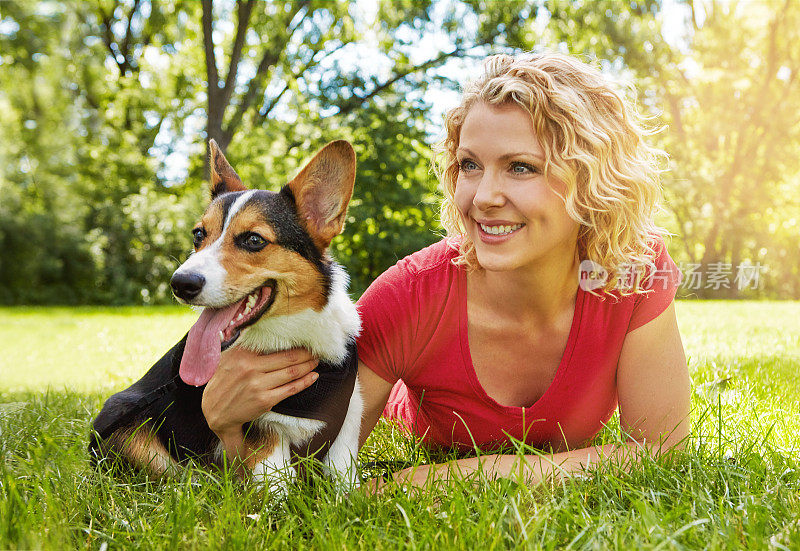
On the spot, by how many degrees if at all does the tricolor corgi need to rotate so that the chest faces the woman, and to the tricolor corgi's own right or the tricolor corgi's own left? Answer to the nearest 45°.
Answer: approximately 45° to the tricolor corgi's own left

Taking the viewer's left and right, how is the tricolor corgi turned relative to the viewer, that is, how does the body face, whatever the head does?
facing the viewer and to the right of the viewer
